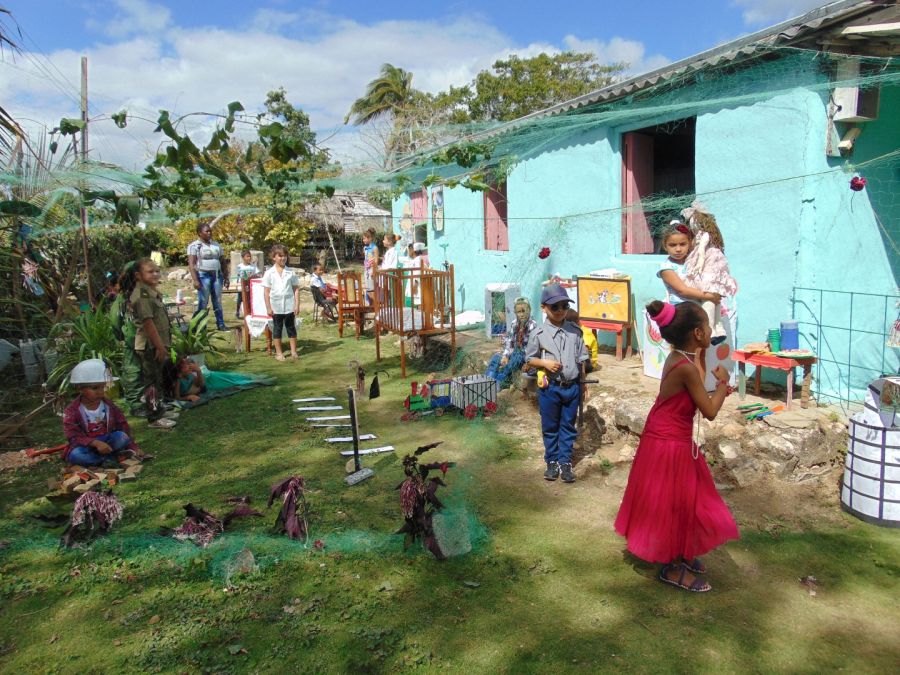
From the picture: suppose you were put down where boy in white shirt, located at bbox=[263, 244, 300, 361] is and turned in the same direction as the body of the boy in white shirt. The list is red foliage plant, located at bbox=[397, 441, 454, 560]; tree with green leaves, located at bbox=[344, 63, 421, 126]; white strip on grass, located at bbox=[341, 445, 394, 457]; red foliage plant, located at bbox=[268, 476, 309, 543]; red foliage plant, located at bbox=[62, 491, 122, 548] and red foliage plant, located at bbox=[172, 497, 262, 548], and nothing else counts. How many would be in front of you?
5

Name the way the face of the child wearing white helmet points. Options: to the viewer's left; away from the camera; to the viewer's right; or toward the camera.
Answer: toward the camera

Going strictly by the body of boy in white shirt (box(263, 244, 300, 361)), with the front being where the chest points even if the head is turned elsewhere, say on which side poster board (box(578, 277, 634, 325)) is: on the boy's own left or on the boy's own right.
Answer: on the boy's own left

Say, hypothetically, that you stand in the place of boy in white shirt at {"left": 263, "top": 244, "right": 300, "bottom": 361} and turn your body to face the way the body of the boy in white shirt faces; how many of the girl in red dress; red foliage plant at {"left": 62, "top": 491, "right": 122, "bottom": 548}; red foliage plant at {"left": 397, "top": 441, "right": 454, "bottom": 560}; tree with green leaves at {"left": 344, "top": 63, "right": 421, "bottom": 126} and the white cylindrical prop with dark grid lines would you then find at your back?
1

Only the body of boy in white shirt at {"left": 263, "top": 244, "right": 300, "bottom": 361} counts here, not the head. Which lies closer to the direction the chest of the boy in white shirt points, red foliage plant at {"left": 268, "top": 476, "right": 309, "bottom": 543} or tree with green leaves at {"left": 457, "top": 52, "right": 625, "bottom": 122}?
the red foliage plant

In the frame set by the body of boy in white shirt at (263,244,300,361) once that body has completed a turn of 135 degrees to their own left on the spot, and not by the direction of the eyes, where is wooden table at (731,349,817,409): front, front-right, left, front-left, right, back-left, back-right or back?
right

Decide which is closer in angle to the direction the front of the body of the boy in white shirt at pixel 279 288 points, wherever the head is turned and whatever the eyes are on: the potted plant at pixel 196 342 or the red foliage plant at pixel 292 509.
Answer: the red foliage plant

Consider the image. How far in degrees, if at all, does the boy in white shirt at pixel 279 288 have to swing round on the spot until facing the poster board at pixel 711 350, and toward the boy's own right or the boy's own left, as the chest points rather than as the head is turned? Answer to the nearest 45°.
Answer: approximately 45° to the boy's own left

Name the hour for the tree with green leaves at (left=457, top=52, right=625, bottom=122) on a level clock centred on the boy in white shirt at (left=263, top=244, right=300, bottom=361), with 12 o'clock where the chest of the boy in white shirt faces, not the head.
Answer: The tree with green leaves is roughly at 7 o'clock from the boy in white shirt.

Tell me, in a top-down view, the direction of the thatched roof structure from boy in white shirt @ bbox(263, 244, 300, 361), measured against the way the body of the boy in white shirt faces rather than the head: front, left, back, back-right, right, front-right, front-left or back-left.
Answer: back

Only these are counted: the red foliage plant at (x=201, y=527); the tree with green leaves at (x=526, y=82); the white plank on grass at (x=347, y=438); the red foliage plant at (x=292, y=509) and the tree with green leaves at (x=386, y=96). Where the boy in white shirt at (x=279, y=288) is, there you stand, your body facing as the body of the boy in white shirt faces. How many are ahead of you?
3

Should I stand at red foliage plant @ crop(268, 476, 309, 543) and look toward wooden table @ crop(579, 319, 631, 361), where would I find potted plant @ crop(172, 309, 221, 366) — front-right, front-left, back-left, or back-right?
front-left

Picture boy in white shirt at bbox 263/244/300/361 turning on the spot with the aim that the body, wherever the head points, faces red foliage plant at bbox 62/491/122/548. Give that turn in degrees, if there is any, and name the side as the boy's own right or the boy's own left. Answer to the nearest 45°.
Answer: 0° — they already face it

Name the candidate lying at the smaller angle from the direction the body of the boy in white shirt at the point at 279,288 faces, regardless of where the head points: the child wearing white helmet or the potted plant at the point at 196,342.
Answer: the child wearing white helmet

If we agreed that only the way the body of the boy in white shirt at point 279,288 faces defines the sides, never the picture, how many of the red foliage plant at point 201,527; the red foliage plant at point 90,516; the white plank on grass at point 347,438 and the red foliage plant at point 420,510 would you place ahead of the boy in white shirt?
4

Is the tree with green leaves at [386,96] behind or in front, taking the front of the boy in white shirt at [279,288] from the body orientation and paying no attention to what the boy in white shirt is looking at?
behind

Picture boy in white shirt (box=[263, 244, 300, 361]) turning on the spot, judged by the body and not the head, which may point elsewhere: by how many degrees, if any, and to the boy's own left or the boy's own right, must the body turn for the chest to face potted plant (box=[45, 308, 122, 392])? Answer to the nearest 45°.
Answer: approximately 90° to the boy's own right

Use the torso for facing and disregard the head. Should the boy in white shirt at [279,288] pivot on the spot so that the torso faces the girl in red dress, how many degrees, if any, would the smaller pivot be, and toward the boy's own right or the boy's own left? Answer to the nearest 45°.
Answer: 0° — they already face them

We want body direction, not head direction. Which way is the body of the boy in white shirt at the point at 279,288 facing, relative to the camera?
toward the camera

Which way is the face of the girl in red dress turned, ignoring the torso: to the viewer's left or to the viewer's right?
to the viewer's right

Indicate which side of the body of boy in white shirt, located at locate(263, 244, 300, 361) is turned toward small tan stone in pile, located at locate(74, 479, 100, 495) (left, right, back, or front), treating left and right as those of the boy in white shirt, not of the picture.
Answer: front
